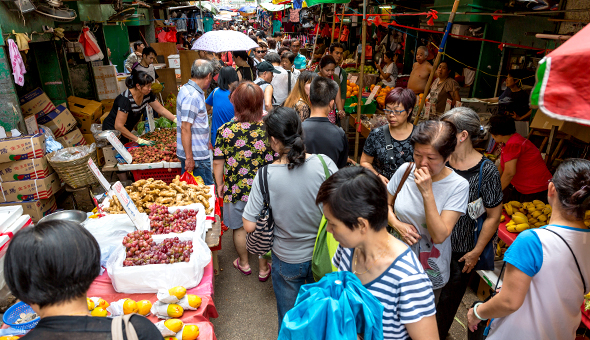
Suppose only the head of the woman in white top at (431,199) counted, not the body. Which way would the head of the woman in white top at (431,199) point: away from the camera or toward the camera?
toward the camera

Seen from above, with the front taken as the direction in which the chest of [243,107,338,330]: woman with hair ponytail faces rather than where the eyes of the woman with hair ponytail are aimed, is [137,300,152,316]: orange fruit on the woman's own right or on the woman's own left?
on the woman's own left

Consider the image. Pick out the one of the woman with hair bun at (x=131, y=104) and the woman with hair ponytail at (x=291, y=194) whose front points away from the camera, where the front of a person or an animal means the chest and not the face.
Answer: the woman with hair ponytail at (x=291, y=194)

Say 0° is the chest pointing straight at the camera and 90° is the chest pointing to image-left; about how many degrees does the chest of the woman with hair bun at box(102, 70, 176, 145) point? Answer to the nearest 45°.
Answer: approximately 315°

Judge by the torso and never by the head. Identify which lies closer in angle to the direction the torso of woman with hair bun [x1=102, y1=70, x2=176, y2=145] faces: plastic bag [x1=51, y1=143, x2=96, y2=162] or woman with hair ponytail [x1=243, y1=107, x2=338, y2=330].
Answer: the woman with hair ponytail

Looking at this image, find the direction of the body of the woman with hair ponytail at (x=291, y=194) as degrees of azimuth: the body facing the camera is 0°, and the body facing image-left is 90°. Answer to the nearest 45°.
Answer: approximately 180°

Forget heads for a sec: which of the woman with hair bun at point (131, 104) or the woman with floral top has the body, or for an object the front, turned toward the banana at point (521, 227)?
the woman with hair bun

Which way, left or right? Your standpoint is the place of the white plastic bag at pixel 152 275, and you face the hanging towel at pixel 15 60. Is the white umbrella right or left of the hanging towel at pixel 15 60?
right

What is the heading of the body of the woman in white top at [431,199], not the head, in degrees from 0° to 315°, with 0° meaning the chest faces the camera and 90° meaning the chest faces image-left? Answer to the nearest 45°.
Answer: approximately 45°

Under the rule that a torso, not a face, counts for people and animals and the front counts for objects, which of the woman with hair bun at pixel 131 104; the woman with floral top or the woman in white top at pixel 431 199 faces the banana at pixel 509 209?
the woman with hair bun

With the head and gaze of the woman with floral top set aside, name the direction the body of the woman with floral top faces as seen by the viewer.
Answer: away from the camera

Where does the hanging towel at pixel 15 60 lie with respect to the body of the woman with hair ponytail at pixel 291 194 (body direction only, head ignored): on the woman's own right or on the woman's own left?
on the woman's own left

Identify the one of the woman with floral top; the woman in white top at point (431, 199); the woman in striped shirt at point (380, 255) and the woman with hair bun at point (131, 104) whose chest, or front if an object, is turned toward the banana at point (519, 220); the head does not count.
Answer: the woman with hair bun

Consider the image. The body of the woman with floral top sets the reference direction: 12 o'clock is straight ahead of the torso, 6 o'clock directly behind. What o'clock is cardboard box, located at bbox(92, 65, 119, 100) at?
The cardboard box is roughly at 11 o'clock from the woman with floral top.
